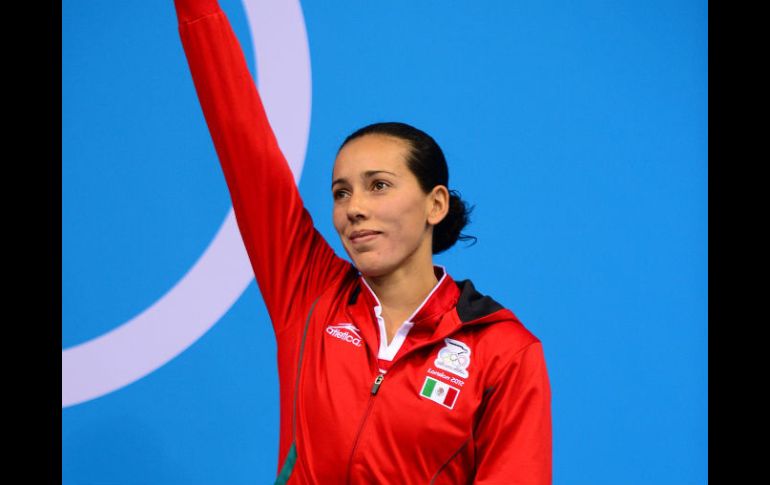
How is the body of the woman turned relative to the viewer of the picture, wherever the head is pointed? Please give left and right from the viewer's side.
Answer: facing the viewer and to the left of the viewer
